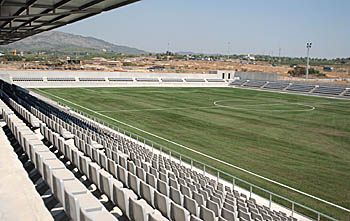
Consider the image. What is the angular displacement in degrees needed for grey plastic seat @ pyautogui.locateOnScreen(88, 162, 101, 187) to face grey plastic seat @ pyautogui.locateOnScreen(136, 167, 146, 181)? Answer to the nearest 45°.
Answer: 0° — it already faces it

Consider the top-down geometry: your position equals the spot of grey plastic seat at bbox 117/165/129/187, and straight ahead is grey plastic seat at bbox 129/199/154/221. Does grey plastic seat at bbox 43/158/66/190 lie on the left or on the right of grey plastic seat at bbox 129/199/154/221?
right

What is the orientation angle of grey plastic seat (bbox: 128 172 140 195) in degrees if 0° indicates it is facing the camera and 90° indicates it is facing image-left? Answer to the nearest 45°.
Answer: approximately 225°

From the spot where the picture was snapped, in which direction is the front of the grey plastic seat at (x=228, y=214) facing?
facing away from the viewer and to the right of the viewer

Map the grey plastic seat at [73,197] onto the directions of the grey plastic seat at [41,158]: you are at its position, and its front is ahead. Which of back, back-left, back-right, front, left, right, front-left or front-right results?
right

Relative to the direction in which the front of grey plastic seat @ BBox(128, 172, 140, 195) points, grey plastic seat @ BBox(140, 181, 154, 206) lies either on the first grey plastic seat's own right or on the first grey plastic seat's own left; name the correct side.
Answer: on the first grey plastic seat's own right

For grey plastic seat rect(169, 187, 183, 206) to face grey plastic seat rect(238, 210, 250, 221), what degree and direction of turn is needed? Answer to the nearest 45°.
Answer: approximately 45° to its right

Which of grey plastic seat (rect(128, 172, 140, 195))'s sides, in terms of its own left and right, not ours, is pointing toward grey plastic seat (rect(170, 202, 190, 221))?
right
